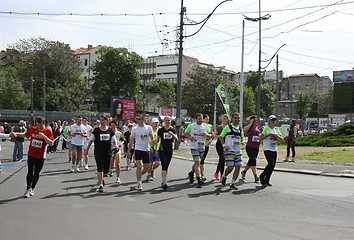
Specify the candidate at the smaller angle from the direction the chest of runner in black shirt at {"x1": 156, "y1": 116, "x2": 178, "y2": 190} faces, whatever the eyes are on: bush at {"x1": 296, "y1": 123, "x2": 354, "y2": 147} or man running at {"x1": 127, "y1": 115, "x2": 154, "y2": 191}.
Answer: the man running

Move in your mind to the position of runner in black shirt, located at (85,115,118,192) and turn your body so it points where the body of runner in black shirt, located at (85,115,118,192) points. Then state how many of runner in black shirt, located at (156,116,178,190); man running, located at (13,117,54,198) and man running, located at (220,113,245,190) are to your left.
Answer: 2

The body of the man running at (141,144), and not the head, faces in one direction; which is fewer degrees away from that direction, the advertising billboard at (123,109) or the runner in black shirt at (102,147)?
the runner in black shirt

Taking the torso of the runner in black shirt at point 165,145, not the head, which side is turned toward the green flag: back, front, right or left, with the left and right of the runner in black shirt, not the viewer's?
back

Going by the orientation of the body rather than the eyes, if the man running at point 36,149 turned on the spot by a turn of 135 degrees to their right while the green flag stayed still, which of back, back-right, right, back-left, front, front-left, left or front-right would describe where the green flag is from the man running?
right

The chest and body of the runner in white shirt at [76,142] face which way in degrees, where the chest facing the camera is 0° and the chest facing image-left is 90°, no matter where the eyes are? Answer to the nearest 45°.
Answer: approximately 0°

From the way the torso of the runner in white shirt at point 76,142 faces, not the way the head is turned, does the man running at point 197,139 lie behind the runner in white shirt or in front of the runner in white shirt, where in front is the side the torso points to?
in front

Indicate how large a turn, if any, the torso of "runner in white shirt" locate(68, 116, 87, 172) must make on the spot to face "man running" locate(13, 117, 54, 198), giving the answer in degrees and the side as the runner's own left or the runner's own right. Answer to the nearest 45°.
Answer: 0° — they already face them
